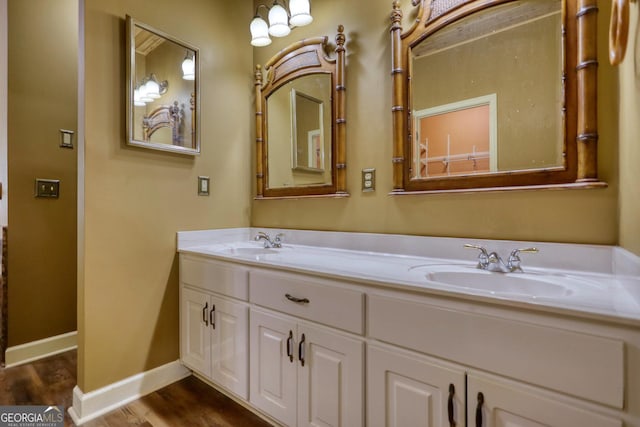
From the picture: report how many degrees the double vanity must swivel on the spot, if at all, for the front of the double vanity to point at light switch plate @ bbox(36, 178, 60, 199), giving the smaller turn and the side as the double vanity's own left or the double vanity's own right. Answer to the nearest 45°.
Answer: approximately 45° to the double vanity's own right

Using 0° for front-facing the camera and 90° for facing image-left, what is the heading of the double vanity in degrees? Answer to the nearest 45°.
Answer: approximately 45°

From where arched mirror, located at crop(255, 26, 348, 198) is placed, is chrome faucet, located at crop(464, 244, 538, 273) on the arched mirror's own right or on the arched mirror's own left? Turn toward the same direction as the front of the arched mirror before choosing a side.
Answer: on the arched mirror's own left

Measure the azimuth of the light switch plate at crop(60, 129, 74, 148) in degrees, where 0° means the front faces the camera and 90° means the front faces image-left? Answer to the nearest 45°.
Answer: approximately 315°

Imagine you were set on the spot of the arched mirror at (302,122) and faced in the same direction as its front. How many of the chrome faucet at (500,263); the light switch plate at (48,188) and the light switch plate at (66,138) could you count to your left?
1

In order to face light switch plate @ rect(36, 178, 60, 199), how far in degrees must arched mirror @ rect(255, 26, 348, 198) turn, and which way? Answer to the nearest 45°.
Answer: approximately 45° to its right
